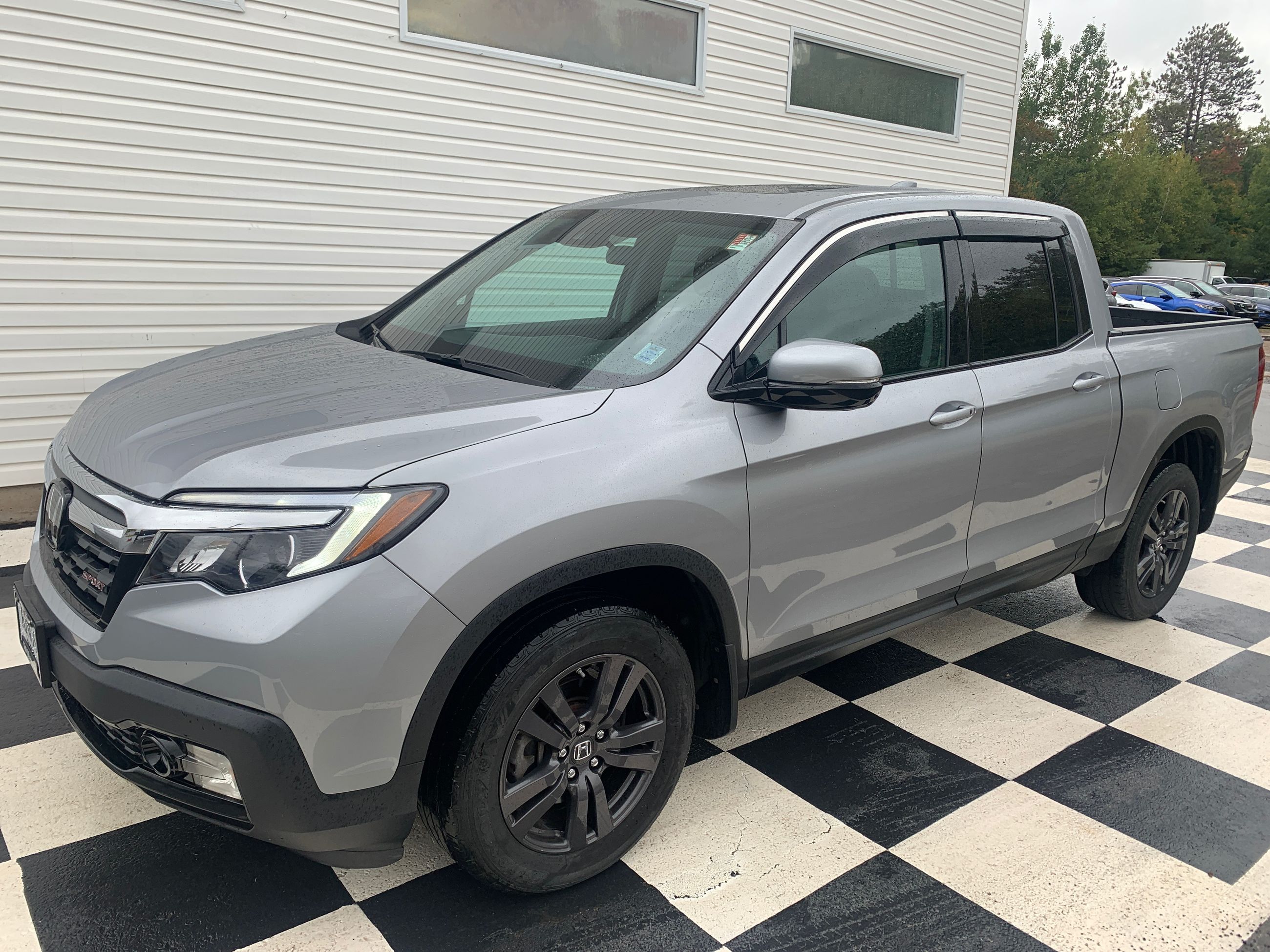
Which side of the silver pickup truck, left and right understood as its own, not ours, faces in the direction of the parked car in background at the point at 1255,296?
back

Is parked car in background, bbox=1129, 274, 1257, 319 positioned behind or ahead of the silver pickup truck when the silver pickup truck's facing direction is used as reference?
behind

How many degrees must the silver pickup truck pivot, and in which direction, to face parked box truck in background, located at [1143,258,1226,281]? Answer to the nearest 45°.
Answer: approximately 180°

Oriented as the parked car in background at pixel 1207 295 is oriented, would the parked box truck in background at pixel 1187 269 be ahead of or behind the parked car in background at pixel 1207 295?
behind

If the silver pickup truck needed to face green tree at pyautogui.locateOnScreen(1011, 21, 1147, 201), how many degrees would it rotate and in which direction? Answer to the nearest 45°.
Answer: approximately 135° to its right

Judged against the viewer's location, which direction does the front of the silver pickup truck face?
facing the viewer and to the left of the viewer

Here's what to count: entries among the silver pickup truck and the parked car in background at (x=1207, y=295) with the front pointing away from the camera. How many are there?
0

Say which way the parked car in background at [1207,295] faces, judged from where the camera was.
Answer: facing the viewer and to the right of the viewer

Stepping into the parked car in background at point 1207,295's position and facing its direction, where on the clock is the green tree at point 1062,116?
The green tree is roughly at 7 o'clock from the parked car in background.
